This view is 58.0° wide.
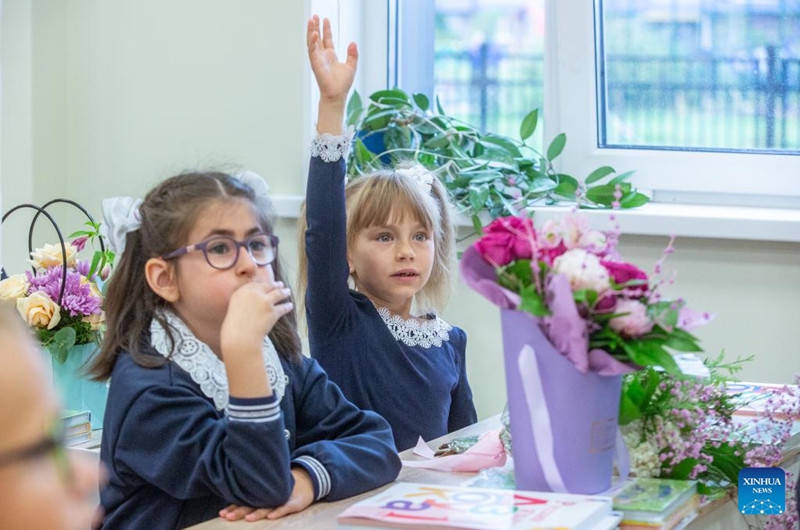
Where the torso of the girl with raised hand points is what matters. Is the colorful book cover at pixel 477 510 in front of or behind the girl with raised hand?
in front

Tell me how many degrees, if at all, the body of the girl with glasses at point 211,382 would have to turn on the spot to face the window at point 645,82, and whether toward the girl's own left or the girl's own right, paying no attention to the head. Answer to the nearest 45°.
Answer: approximately 90° to the girl's own left

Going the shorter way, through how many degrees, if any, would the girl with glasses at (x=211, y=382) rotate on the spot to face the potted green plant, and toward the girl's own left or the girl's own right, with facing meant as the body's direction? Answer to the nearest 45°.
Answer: approximately 90° to the girl's own left

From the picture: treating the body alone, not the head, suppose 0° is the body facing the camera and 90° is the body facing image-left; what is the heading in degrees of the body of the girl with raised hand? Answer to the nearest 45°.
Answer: approximately 315°

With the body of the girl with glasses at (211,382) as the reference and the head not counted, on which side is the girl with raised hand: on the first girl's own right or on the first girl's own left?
on the first girl's own left

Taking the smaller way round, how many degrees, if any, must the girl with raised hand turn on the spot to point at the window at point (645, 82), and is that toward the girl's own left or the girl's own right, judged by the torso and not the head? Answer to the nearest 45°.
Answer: approximately 90° to the girl's own left

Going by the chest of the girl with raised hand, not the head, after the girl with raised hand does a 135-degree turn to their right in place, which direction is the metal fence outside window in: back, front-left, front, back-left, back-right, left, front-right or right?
back-right
